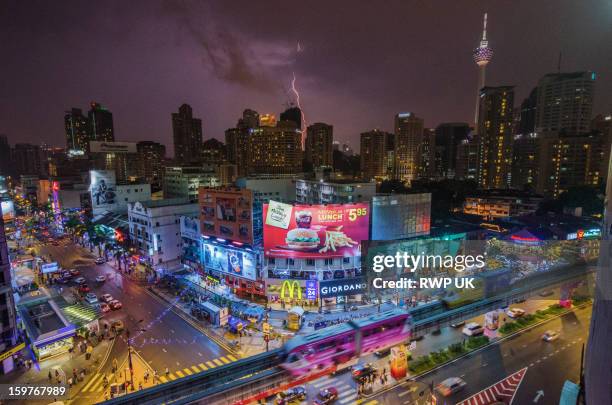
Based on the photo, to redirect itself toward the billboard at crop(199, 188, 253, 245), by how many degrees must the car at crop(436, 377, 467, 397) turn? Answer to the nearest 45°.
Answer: approximately 90° to its left

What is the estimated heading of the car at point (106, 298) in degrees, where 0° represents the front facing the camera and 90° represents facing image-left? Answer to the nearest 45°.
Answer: approximately 315°

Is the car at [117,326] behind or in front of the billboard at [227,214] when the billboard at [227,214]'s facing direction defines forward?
in front

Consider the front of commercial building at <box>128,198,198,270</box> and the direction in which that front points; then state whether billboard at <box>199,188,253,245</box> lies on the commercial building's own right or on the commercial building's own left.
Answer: on the commercial building's own left

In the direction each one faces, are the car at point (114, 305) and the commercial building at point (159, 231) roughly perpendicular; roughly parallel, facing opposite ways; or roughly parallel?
roughly perpendicular

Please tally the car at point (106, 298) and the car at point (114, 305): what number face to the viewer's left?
0
